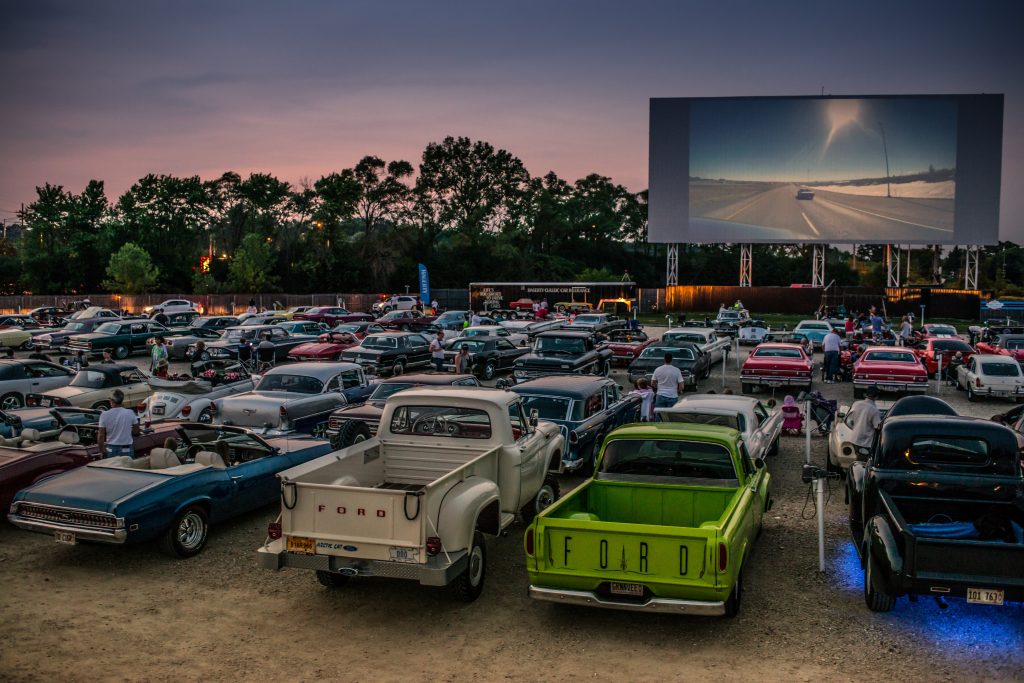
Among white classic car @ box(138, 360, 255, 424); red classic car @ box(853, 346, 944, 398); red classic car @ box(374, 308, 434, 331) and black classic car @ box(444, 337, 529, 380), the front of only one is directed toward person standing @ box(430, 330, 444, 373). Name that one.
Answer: the white classic car

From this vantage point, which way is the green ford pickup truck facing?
away from the camera

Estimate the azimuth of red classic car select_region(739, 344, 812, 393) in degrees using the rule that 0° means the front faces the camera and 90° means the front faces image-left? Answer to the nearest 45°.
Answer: approximately 180°

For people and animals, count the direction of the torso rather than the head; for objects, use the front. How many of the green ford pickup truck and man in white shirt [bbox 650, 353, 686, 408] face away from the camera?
2

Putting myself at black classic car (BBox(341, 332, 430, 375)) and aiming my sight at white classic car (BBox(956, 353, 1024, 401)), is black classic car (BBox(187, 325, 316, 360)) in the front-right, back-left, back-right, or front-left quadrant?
back-left

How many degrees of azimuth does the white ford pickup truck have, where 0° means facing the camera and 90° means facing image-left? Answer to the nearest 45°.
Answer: approximately 225°

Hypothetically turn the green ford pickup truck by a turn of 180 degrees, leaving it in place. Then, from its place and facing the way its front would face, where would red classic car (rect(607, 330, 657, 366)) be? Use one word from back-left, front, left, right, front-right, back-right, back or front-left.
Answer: back

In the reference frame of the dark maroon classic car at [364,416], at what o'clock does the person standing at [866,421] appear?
The person standing is roughly at 2 o'clock from the dark maroon classic car.

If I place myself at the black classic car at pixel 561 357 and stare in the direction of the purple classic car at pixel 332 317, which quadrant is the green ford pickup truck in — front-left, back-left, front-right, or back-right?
back-left

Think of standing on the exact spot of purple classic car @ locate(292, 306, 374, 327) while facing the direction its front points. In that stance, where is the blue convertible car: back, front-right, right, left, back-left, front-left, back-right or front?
back-right

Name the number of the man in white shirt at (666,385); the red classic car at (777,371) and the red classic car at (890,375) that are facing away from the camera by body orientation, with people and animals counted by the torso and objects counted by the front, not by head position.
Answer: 3

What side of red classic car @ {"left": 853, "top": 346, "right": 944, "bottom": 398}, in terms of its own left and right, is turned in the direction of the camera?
back
